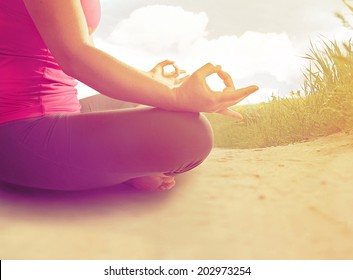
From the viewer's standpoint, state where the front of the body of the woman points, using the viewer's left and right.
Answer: facing to the right of the viewer
